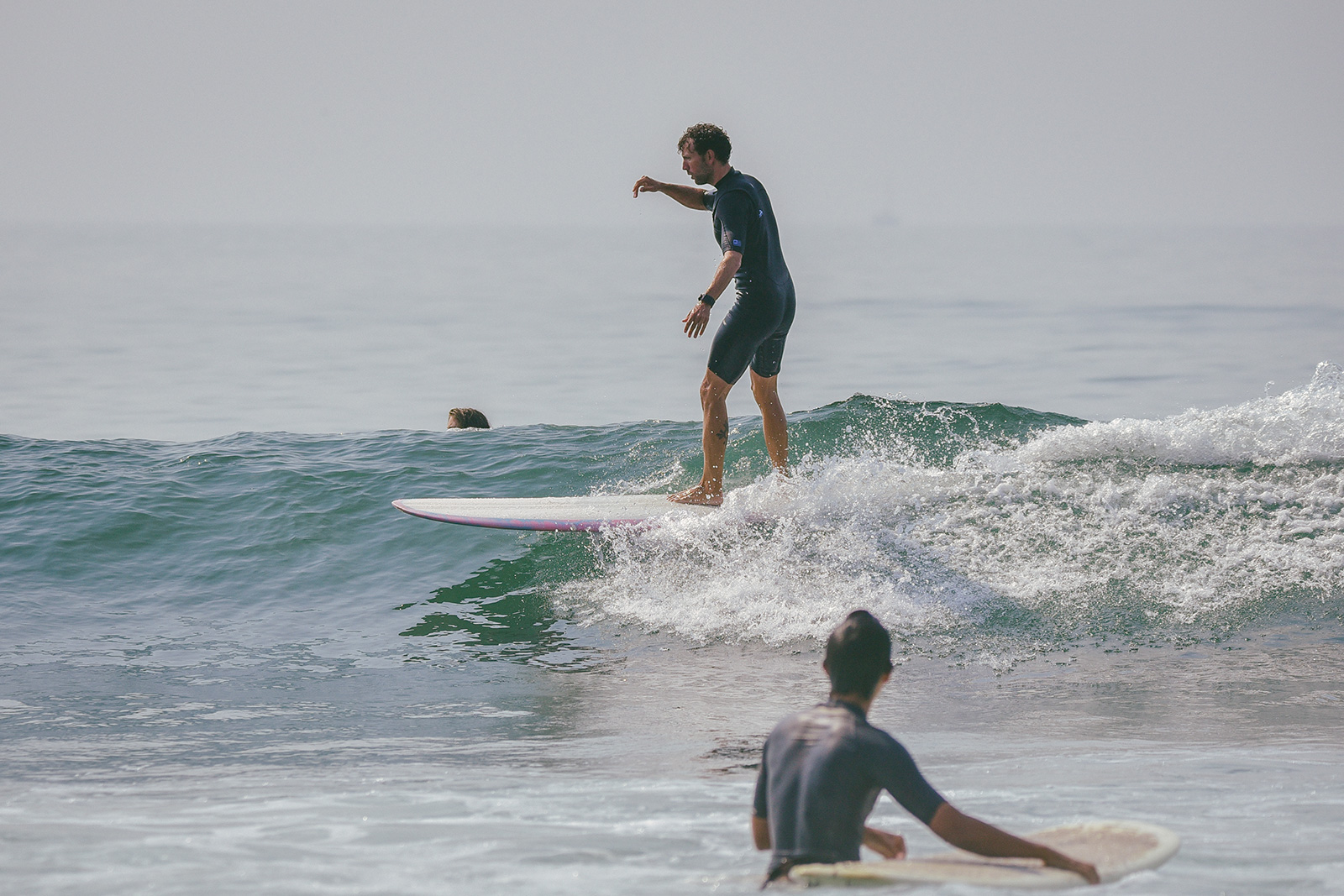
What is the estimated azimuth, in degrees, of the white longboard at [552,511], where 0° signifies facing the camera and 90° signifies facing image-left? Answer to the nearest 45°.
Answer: approximately 90°

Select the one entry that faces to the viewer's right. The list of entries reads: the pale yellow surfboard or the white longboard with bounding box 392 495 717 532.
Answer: the pale yellow surfboard

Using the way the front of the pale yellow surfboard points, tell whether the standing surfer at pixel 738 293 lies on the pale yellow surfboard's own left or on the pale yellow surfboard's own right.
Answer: on the pale yellow surfboard's own left

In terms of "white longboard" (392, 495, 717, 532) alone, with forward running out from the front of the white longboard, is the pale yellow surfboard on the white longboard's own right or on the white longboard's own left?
on the white longboard's own left

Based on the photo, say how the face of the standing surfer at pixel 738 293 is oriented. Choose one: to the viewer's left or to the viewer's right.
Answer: to the viewer's left

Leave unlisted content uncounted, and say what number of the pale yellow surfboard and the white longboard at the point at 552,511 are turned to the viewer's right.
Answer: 1

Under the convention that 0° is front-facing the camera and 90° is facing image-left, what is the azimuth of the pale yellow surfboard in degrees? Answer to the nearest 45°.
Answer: approximately 270°

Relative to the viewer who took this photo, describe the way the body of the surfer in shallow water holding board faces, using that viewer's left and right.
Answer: facing away from the viewer and to the right of the viewer
